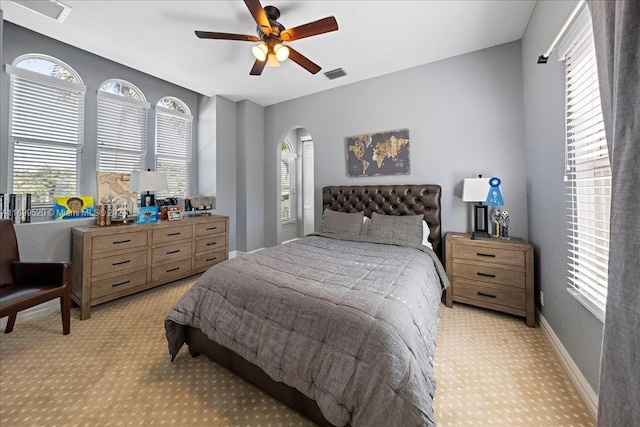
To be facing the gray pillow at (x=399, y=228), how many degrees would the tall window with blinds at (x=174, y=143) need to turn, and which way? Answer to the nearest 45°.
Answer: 0° — it already faces it

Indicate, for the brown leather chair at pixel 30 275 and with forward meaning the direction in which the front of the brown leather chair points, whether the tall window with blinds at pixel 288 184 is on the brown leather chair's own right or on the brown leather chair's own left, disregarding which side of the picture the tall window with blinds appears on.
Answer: on the brown leather chair's own left

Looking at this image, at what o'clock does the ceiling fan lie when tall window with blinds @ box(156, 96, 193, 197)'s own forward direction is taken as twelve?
The ceiling fan is roughly at 1 o'clock from the tall window with blinds.

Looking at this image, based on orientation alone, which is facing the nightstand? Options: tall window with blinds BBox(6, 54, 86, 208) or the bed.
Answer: the tall window with blinds

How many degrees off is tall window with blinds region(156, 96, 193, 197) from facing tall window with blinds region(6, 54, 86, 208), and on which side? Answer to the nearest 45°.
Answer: approximately 90° to its right

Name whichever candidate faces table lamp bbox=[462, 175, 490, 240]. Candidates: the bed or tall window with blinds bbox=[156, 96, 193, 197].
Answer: the tall window with blinds
